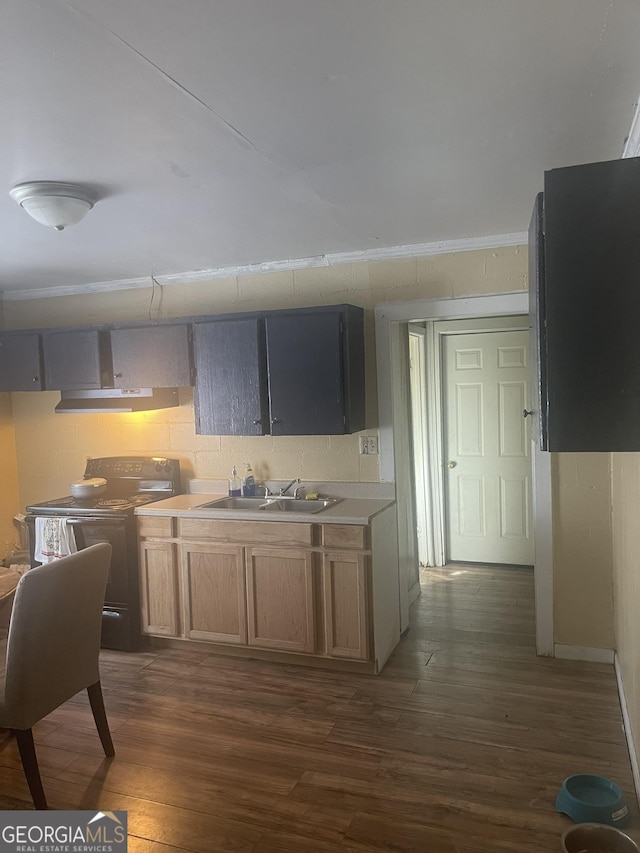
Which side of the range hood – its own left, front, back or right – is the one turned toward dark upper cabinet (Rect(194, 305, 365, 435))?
left

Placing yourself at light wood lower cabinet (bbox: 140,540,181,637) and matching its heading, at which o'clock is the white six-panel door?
The white six-panel door is roughly at 7 o'clock from the light wood lower cabinet.

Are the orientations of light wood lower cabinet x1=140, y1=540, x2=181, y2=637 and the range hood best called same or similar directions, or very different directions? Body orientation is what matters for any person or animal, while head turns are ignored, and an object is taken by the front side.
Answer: same or similar directions

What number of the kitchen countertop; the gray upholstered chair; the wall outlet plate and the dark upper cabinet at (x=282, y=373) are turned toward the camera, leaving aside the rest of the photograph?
3

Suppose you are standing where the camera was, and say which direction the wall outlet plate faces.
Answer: facing the viewer

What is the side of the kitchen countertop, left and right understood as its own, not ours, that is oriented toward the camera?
front

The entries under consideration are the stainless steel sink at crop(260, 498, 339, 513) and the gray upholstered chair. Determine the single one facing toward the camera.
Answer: the stainless steel sink

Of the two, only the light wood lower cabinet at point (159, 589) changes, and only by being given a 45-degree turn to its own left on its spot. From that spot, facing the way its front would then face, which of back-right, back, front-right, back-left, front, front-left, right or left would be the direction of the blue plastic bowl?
front-left

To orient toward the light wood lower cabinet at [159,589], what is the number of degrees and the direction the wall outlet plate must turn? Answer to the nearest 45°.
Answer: approximately 90° to its right

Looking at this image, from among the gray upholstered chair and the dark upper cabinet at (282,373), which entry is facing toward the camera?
the dark upper cabinet

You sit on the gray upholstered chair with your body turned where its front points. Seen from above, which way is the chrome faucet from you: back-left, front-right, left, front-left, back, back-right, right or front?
right

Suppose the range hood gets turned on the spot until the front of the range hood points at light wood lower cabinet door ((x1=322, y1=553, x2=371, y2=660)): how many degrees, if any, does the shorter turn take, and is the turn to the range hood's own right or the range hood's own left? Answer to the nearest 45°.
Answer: approximately 90° to the range hood's own left

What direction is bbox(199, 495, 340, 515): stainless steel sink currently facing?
toward the camera

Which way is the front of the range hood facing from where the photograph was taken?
facing the viewer and to the left of the viewer

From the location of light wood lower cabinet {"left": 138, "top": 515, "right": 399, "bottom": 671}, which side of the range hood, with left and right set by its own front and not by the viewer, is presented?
left
